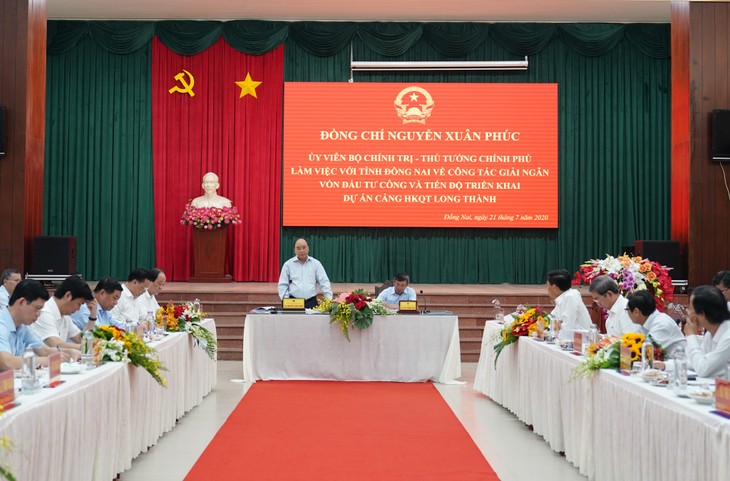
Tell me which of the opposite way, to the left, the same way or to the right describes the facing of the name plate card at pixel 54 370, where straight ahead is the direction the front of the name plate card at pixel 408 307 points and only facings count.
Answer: to the left

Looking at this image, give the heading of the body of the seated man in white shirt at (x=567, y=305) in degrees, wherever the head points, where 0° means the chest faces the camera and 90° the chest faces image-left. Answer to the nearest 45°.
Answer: approximately 90°

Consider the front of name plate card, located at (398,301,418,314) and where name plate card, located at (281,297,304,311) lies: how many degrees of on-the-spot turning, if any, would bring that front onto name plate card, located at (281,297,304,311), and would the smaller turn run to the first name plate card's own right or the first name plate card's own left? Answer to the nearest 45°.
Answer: approximately 90° to the first name plate card's own right

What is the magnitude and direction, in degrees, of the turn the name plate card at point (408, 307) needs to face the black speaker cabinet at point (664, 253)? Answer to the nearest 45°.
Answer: approximately 135° to its left

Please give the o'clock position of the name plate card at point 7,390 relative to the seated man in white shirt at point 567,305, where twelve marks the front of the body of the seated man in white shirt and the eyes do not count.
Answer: The name plate card is roughly at 10 o'clock from the seated man in white shirt.

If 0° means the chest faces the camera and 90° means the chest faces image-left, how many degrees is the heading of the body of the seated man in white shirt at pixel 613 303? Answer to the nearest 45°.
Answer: approximately 90°
